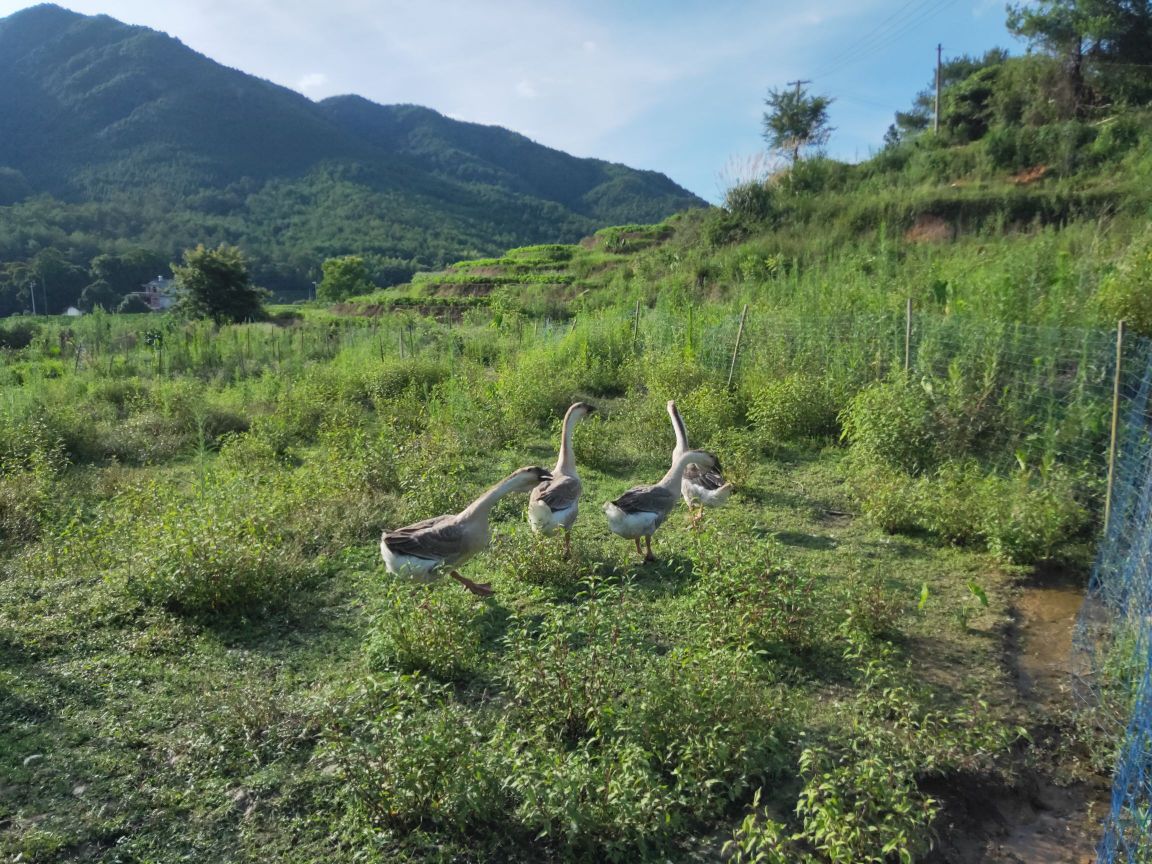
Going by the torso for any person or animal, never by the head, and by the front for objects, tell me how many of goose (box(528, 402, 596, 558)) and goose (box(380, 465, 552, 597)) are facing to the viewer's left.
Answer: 0

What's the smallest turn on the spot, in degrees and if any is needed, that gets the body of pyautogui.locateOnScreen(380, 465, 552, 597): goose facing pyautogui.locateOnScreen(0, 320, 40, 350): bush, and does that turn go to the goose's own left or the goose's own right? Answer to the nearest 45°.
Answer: approximately 135° to the goose's own left

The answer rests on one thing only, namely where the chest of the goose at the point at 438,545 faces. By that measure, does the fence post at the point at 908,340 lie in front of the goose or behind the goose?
in front

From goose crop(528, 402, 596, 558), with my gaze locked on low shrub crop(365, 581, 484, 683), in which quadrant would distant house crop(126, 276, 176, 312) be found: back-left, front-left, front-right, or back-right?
back-right

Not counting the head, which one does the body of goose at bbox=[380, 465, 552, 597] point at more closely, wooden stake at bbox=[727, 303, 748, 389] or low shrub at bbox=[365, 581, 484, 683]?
the wooden stake

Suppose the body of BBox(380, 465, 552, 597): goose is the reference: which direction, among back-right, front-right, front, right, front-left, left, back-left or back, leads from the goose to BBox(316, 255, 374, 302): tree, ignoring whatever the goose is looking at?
left

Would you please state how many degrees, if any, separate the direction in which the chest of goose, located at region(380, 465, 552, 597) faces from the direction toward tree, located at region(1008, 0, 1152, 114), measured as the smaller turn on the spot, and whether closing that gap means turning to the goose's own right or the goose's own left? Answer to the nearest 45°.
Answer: approximately 45° to the goose's own left

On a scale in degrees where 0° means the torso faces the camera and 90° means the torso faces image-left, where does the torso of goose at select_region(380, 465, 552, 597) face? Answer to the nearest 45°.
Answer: approximately 270°
